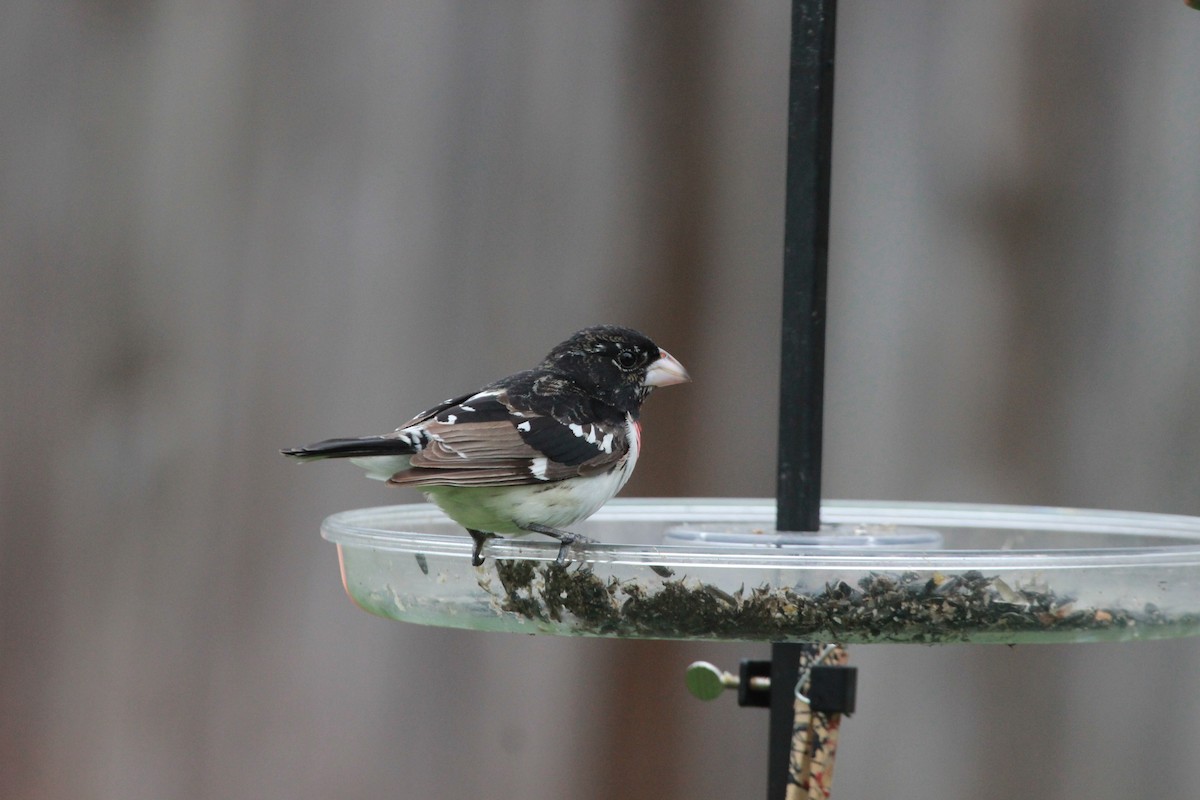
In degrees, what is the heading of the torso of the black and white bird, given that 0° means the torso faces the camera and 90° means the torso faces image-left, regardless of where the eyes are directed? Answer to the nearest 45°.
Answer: approximately 270°
